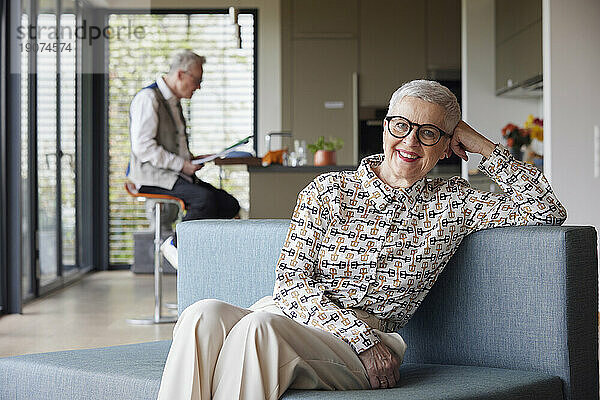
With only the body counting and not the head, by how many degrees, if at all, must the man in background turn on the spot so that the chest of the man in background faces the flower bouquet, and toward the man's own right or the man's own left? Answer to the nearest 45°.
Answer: approximately 45° to the man's own left

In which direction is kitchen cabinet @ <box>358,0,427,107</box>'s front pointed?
toward the camera

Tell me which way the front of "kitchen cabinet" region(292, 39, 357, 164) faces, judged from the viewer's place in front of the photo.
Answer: facing the viewer

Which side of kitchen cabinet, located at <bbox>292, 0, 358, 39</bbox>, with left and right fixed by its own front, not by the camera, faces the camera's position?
front

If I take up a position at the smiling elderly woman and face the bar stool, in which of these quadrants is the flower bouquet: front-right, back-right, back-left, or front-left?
front-right

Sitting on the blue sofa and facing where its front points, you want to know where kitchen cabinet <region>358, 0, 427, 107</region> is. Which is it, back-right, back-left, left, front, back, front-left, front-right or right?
back-right

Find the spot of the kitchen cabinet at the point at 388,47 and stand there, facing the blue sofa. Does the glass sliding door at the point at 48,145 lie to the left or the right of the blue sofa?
right

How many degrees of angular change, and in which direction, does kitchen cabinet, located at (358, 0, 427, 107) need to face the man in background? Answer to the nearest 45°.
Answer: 0° — it already faces them

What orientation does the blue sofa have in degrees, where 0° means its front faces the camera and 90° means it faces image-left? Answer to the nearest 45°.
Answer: approximately 45°

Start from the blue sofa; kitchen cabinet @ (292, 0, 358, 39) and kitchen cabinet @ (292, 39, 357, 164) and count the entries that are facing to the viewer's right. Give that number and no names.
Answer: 0

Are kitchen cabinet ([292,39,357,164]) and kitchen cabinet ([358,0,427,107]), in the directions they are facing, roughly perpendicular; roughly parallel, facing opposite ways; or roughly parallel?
roughly parallel

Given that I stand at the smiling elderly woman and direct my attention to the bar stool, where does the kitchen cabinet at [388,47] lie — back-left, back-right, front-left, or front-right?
front-right

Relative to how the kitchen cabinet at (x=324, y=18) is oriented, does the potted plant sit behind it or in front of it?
in front

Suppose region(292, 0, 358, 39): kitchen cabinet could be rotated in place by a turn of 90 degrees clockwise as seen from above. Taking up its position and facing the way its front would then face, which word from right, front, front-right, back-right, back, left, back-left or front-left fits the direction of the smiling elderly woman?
left

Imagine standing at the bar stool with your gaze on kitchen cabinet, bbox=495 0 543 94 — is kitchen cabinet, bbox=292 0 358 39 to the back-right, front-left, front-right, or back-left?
front-left
